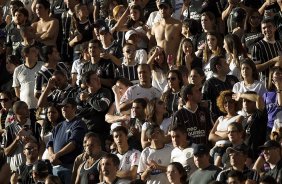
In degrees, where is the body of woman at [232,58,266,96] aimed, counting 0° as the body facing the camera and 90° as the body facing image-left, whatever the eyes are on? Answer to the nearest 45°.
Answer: approximately 45°

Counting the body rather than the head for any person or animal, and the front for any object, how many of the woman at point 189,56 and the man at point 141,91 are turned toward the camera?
2

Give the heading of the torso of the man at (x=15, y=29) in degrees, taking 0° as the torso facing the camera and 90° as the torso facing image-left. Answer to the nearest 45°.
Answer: approximately 45°

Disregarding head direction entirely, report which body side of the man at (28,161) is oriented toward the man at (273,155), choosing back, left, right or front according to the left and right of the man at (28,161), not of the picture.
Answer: left
